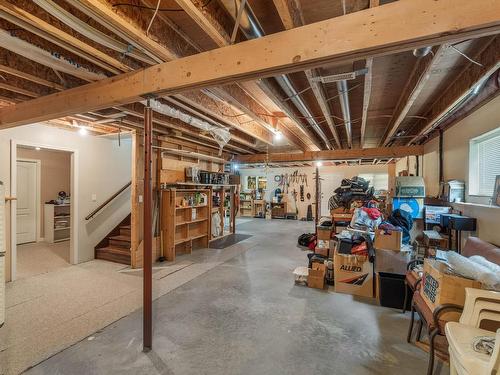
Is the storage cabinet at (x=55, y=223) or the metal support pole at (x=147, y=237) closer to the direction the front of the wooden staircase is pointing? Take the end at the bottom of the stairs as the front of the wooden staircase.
the metal support pole

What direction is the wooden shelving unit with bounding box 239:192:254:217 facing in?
toward the camera

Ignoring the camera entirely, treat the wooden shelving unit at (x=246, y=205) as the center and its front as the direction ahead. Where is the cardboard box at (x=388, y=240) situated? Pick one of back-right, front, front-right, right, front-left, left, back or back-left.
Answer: front

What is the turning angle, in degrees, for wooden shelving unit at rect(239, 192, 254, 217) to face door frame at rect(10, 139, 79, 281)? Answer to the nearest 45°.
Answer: approximately 45° to its right

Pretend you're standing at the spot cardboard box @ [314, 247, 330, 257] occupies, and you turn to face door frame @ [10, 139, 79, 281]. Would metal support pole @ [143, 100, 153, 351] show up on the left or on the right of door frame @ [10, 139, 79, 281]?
left

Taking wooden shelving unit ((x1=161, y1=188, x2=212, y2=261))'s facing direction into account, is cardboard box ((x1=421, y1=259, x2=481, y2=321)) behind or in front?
in front

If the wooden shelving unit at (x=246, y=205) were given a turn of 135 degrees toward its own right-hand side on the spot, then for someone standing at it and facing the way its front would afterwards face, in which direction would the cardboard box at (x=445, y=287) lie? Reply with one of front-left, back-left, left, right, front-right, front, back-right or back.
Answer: back-left

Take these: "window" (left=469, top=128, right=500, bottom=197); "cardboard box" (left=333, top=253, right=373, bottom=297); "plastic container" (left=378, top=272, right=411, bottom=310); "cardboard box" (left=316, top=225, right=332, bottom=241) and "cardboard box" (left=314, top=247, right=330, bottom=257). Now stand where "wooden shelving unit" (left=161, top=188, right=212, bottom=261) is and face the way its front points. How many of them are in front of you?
5

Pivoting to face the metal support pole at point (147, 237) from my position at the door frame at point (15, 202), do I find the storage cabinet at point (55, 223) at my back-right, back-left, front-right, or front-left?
back-left

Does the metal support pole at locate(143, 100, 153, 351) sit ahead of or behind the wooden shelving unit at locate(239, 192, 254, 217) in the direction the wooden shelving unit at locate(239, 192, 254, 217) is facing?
ahead

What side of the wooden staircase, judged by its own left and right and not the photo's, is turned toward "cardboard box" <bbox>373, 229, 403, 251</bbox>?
left

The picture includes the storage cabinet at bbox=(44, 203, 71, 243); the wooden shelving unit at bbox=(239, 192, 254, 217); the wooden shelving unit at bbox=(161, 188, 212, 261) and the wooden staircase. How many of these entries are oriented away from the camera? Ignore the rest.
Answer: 0

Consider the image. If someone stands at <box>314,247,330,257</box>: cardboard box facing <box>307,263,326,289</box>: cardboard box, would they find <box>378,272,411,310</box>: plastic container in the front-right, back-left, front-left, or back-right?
front-left
